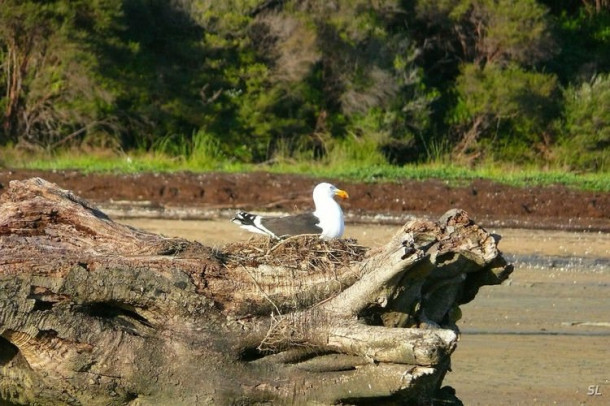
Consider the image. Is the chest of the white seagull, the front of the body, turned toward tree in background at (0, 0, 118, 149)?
no

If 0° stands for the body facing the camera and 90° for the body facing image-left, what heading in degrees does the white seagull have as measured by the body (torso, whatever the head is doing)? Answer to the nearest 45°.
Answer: approximately 270°

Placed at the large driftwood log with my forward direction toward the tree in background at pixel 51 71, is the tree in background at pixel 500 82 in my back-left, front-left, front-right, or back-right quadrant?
front-right

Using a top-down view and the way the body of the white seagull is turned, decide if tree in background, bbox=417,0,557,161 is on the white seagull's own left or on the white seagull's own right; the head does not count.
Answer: on the white seagull's own left

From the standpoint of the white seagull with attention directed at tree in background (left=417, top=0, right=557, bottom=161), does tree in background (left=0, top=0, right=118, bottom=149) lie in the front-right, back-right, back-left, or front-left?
front-left
